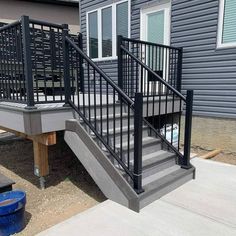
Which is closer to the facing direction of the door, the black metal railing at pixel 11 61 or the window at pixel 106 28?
the black metal railing

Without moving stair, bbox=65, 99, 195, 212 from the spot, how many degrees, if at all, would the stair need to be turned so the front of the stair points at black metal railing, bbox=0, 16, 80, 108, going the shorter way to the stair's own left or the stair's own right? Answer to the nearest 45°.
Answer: approximately 135° to the stair's own right

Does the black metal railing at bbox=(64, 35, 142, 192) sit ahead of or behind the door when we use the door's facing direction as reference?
ahead

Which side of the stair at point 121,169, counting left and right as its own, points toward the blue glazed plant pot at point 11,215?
right

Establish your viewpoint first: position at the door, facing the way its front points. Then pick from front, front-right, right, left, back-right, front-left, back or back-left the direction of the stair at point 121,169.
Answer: front-left

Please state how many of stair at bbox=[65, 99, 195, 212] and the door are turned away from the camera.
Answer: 0

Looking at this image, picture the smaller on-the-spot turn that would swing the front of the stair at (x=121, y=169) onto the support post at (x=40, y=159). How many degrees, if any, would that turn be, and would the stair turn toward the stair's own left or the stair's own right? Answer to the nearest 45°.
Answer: approximately 135° to the stair's own right

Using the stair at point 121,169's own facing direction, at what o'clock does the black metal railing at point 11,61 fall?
The black metal railing is roughly at 5 o'clock from the stair.

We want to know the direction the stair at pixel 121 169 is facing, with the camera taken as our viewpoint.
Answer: facing the viewer and to the right of the viewer

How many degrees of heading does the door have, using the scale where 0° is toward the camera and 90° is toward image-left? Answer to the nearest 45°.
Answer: approximately 45°
